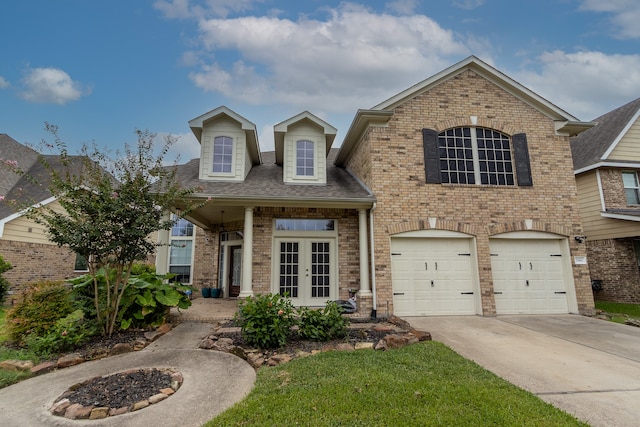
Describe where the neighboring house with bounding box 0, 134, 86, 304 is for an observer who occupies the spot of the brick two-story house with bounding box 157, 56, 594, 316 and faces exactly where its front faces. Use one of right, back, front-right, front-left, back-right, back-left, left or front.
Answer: right

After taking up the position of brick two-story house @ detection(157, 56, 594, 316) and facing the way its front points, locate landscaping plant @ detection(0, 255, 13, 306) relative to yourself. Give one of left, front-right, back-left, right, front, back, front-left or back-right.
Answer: right

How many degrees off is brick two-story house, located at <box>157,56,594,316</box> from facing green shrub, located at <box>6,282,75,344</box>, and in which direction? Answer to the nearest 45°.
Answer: approximately 45° to its right

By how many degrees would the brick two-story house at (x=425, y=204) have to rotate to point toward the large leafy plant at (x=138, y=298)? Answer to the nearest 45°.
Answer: approximately 45° to its right

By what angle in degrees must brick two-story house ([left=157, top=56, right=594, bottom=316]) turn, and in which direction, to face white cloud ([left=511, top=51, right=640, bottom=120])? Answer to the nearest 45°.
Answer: approximately 135° to its left

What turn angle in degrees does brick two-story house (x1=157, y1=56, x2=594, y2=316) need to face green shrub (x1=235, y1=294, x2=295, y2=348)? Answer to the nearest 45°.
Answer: approximately 45° to its right

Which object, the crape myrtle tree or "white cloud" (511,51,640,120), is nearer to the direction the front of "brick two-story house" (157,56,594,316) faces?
the crape myrtle tree

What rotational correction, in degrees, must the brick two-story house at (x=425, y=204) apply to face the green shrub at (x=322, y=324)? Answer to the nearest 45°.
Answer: approximately 45° to its right

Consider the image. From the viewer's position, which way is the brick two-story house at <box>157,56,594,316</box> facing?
facing the viewer

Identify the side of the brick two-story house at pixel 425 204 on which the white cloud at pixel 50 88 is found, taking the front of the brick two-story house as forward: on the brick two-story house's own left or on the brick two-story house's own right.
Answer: on the brick two-story house's own right
